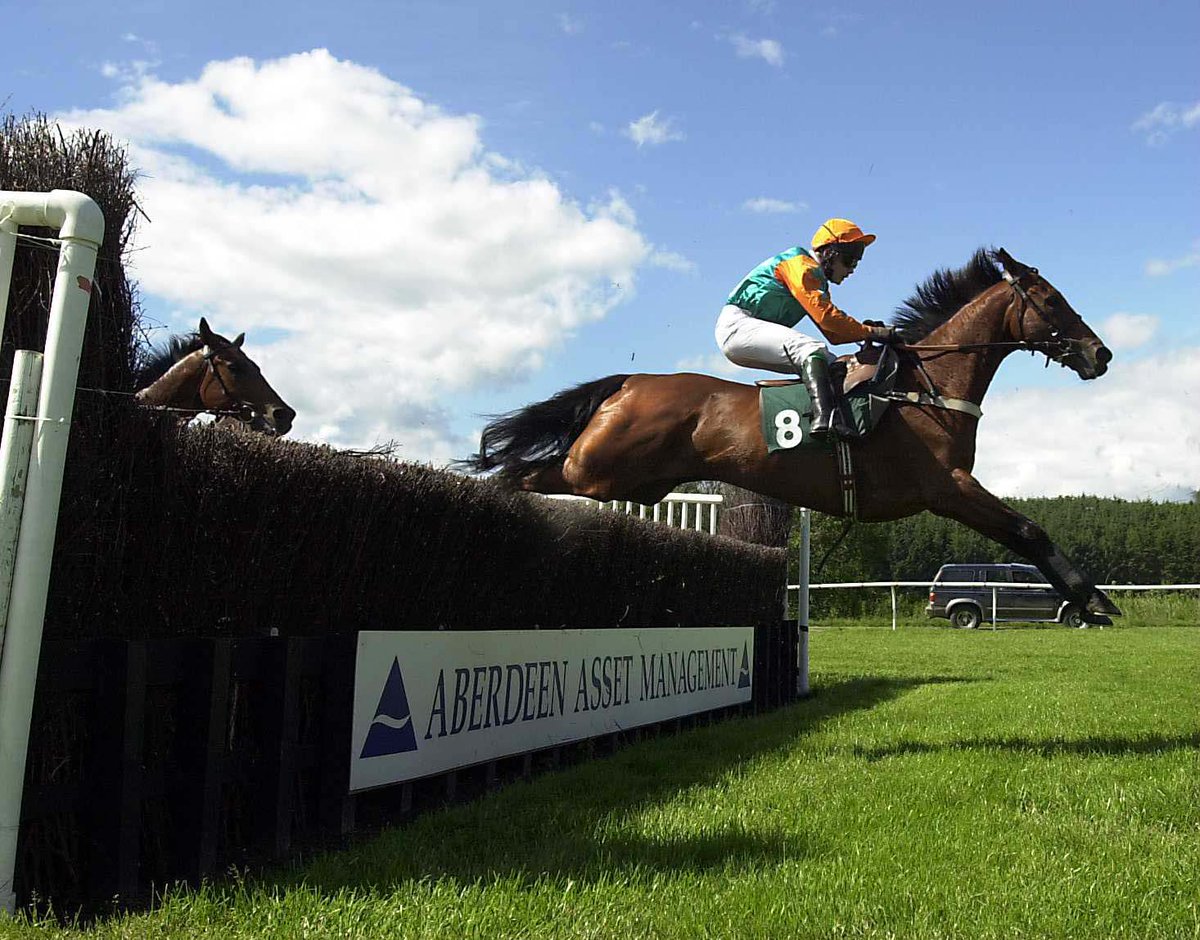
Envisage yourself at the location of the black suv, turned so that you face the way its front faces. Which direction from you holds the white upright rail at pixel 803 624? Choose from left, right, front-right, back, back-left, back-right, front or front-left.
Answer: right

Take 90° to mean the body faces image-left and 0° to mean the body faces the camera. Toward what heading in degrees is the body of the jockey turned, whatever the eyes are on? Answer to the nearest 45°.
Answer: approximately 270°

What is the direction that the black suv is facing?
to the viewer's right

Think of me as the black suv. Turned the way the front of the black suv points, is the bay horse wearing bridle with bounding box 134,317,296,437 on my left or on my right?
on my right

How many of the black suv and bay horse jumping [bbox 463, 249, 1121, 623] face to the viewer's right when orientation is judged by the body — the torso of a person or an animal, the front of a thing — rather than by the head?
2

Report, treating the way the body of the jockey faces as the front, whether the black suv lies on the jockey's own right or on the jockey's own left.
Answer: on the jockey's own left

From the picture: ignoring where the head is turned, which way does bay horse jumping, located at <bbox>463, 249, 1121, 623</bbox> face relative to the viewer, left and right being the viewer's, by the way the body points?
facing to the right of the viewer

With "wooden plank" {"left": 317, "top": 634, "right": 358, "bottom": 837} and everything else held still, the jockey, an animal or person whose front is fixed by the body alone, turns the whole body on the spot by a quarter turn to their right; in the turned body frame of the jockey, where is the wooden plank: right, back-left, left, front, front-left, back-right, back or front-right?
front-right

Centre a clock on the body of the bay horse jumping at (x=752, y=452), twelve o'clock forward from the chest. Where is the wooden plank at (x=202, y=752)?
The wooden plank is roughly at 4 o'clock from the bay horse jumping.
